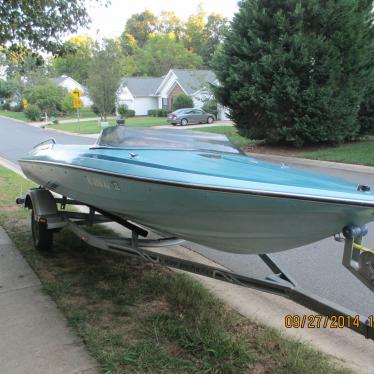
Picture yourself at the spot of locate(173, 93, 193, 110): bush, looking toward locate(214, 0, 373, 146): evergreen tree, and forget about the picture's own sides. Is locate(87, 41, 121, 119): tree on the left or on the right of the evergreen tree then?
right

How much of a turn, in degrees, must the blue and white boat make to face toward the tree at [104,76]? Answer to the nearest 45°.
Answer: approximately 135° to its left

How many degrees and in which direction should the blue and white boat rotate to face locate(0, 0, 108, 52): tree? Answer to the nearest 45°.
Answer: approximately 180°

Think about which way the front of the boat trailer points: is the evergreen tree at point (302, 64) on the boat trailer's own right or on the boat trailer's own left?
on the boat trailer's own left

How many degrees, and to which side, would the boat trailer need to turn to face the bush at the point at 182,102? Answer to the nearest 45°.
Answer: approximately 135° to its left

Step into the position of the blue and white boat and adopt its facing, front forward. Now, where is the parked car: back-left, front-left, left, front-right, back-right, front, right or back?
back-left

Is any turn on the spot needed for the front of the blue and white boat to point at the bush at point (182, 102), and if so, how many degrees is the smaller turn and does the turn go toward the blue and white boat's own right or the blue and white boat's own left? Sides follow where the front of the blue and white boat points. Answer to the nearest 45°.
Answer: approximately 135° to the blue and white boat's own left

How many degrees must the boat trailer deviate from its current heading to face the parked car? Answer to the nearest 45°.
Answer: approximately 135° to its left
